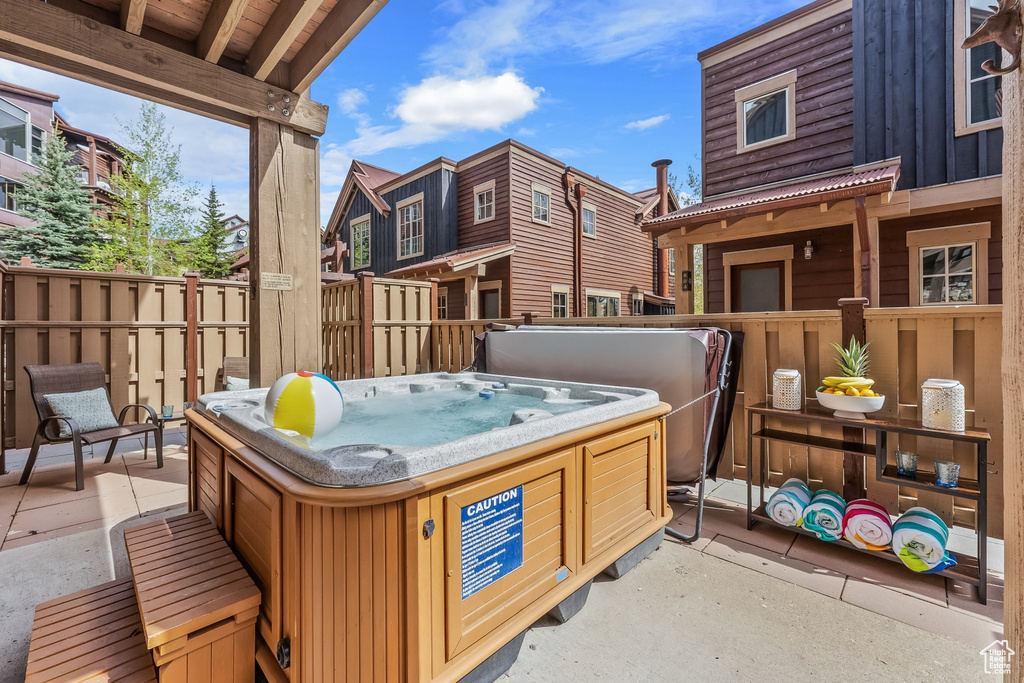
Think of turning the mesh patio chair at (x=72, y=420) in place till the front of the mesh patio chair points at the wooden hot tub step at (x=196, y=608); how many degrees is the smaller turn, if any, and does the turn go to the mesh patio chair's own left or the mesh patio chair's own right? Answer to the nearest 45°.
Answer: approximately 45° to the mesh patio chair's own right

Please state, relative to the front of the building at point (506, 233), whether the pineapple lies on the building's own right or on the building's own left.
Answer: on the building's own left

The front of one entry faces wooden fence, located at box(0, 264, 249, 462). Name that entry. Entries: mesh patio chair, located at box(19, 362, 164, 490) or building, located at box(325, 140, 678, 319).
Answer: the building

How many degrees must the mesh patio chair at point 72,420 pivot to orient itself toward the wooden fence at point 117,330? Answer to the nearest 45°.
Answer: approximately 135° to its left

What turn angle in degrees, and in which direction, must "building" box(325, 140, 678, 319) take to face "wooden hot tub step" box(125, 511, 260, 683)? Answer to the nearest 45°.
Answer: approximately 45° to its left

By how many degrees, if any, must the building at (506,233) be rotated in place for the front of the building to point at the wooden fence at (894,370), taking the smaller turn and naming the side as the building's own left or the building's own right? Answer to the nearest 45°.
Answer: approximately 45° to the building's own left

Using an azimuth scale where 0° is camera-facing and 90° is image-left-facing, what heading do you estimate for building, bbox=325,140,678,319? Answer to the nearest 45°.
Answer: approximately 45°

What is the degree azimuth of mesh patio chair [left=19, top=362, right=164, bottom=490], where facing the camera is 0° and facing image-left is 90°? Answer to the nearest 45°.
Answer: approximately 315°
